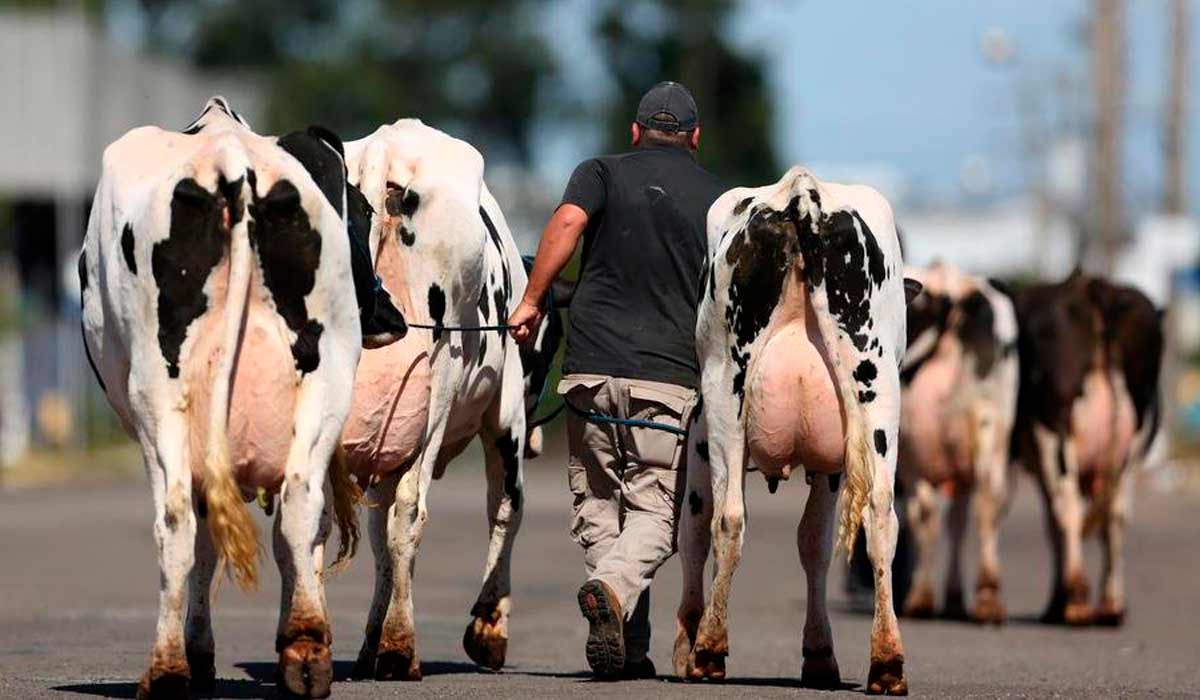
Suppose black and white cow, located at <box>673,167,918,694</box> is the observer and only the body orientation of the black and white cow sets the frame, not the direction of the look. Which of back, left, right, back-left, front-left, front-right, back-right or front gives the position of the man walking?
front-left

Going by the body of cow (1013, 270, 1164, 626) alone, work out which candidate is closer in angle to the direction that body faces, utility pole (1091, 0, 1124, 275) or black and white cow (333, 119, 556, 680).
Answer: the utility pole

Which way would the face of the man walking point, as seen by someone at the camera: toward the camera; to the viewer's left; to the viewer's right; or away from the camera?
away from the camera

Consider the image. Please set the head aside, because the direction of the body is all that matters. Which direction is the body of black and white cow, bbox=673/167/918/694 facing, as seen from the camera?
away from the camera

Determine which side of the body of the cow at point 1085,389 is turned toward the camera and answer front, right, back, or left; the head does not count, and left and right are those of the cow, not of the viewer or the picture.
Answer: back

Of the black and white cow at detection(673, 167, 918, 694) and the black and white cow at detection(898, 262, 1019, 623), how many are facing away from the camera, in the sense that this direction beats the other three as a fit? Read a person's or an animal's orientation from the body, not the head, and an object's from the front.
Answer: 2

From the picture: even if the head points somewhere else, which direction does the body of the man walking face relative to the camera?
away from the camera

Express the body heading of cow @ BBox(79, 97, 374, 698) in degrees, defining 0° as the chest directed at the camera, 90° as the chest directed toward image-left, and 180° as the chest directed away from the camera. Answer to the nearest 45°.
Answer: approximately 180°

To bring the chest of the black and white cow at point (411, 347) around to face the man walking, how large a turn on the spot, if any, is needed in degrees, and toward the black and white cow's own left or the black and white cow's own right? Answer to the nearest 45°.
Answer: approximately 45° to the black and white cow's own right

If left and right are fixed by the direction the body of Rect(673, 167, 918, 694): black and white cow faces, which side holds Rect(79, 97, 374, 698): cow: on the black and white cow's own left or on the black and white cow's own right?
on the black and white cow's own left

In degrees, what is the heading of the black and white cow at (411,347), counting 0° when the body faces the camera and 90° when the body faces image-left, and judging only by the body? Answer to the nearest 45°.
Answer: approximately 225°

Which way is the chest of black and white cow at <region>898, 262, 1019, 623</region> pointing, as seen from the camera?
away from the camera

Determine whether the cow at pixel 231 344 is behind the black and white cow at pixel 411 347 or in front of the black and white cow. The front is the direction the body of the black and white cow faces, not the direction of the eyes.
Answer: behind
